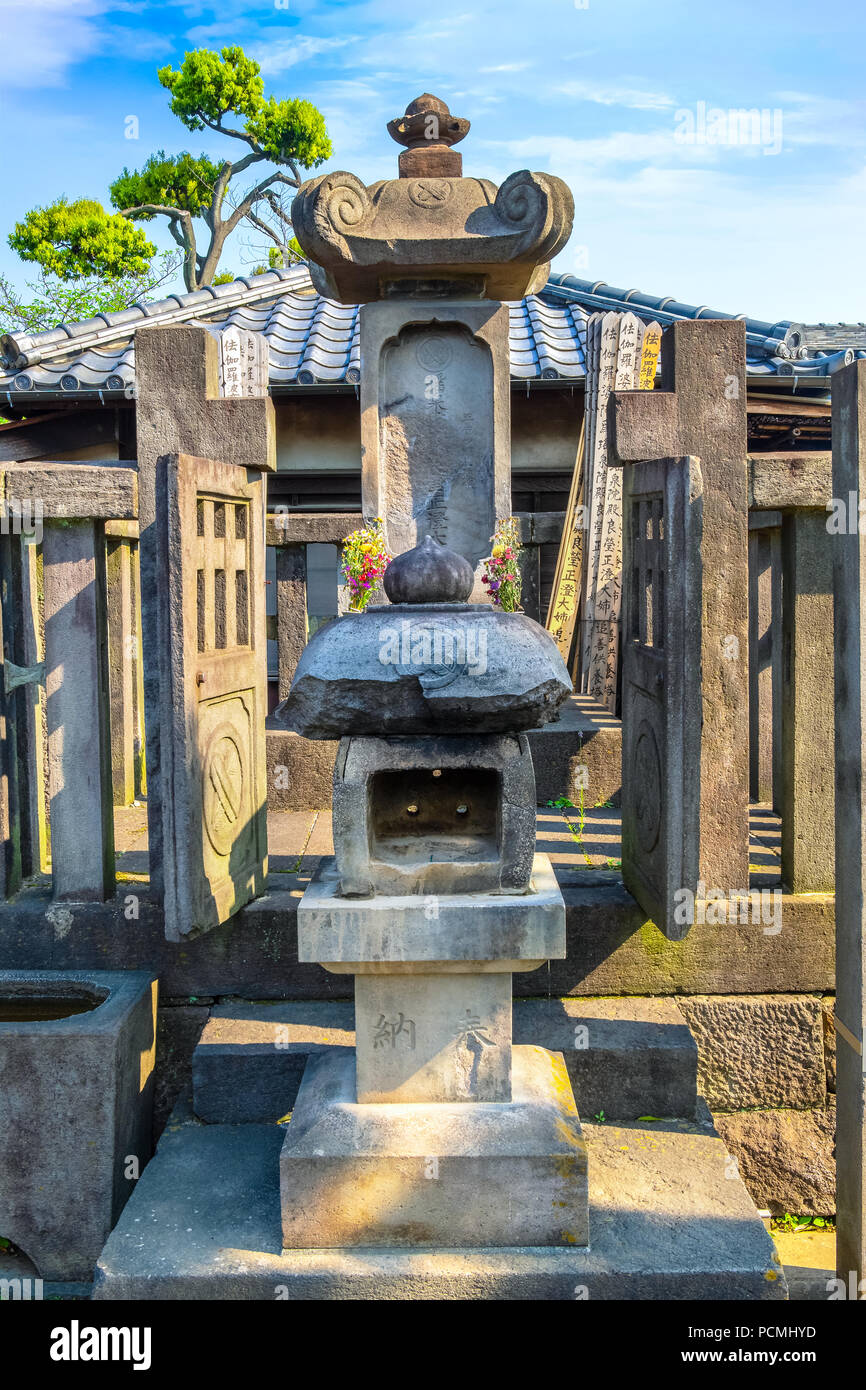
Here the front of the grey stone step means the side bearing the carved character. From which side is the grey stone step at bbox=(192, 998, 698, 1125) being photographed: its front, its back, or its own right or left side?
front

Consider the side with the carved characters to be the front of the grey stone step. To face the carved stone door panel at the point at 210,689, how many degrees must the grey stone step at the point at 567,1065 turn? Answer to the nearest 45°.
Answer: approximately 90° to its right

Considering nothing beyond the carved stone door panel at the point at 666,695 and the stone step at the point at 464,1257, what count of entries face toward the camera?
1

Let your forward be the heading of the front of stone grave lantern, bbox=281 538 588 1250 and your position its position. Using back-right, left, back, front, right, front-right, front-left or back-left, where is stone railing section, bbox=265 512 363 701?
back

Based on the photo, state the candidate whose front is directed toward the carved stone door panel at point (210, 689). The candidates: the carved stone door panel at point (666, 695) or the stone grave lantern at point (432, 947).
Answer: the carved stone door panel at point (666, 695)

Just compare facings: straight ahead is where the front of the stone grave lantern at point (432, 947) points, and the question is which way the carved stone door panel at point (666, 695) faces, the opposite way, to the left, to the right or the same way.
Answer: to the right

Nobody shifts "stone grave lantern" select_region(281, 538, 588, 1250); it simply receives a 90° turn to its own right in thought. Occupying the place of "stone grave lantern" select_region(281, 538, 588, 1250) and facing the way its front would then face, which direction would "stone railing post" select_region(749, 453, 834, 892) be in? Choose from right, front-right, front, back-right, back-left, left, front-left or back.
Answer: back-right

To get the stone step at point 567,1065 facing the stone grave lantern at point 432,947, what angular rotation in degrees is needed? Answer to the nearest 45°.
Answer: approximately 45° to its right

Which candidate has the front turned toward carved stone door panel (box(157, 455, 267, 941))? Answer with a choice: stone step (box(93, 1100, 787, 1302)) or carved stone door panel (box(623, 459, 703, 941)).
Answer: carved stone door panel (box(623, 459, 703, 941))

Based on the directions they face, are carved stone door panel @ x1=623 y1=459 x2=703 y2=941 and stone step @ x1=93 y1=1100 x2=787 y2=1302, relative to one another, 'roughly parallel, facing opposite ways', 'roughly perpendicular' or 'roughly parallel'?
roughly perpendicular

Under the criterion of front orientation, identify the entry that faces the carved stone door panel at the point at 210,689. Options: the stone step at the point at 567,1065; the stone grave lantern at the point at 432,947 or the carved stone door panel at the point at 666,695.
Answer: the carved stone door panel at the point at 666,695

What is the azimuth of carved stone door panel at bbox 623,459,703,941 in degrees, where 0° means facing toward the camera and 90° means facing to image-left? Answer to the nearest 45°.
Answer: approximately 90°

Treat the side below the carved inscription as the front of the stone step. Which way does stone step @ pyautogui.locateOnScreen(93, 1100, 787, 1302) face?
toward the camera
